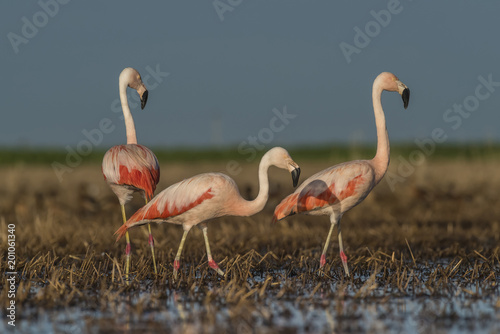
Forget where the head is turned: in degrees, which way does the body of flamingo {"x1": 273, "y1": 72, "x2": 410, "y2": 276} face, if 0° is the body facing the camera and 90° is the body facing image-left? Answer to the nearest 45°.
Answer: approximately 270°
